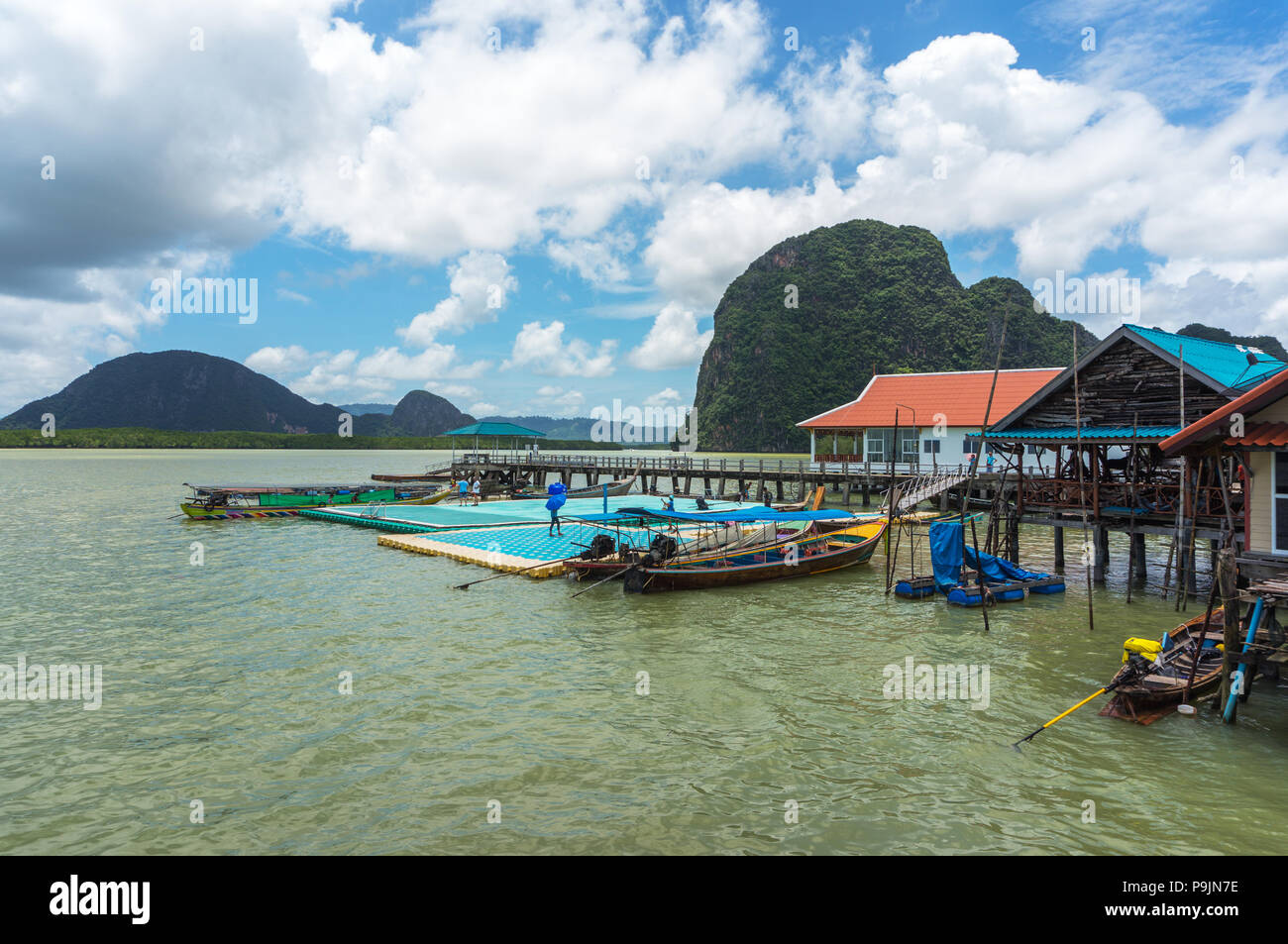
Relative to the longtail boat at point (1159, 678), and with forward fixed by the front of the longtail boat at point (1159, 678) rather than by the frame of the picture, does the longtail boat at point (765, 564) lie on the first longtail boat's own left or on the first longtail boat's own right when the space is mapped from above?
on the first longtail boat's own left

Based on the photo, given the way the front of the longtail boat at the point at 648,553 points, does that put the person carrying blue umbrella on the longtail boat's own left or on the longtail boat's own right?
on the longtail boat's own left

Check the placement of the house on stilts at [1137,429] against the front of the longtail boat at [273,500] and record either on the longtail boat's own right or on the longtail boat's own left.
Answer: on the longtail boat's own right

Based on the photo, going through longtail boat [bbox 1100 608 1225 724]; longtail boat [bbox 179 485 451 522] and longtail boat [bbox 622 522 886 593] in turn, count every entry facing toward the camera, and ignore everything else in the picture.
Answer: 0

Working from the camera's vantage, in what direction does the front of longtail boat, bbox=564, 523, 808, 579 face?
facing away from the viewer and to the right of the viewer

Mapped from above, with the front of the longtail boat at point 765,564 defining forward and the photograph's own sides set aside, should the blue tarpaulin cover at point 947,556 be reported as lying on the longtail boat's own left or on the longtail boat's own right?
on the longtail boat's own right

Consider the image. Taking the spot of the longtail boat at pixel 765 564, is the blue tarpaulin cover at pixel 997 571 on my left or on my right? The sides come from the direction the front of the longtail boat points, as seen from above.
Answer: on my right

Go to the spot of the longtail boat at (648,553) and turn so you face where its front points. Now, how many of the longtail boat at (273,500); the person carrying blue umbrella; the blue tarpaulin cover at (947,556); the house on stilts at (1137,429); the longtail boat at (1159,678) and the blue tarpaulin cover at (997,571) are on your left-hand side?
2

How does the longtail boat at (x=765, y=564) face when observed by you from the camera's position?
facing away from the viewer and to the right of the viewer

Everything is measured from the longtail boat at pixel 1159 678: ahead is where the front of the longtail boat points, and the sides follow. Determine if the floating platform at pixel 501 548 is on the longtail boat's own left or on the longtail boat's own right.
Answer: on the longtail boat's own left

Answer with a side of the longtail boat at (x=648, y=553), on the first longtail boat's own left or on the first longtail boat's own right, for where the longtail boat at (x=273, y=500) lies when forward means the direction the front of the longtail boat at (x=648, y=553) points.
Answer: on the first longtail boat's own left

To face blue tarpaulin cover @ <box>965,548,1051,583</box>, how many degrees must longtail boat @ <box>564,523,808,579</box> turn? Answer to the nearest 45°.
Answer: approximately 45° to its right

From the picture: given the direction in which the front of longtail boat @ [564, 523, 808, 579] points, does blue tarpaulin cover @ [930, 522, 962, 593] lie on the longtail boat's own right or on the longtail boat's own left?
on the longtail boat's own right
